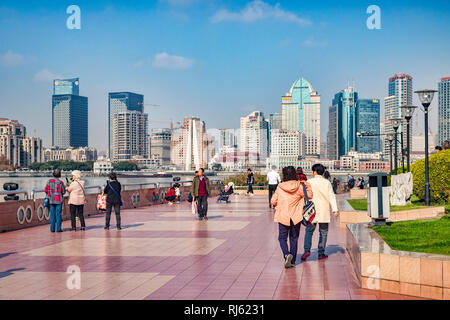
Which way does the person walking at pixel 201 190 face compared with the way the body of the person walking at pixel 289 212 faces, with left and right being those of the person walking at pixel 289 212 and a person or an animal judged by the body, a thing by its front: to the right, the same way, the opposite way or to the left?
the opposite way

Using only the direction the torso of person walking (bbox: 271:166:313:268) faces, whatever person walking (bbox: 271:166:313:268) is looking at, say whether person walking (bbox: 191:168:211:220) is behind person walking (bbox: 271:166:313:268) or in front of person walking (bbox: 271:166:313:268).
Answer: in front

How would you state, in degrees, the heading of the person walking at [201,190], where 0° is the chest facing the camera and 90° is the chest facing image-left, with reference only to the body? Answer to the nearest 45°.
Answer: approximately 0°

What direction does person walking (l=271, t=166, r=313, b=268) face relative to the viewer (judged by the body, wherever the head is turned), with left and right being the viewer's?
facing away from the viewer

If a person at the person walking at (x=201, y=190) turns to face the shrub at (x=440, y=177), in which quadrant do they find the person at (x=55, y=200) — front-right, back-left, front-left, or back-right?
back-right

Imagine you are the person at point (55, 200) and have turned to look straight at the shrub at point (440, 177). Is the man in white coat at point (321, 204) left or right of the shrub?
right

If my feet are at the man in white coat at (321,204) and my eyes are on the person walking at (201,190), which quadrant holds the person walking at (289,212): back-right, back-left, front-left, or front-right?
back-left

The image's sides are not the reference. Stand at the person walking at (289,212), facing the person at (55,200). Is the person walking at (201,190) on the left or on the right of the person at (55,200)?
right
